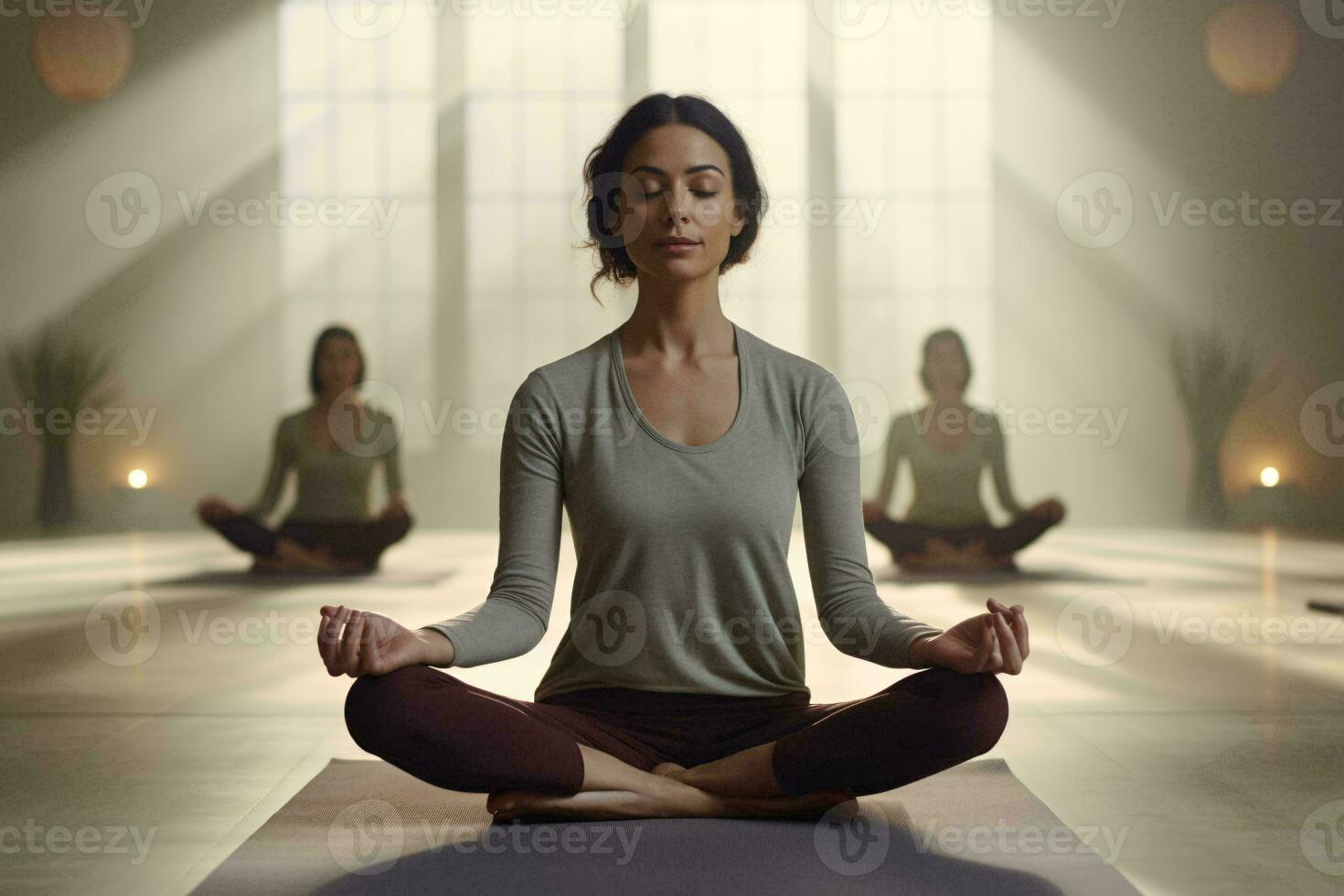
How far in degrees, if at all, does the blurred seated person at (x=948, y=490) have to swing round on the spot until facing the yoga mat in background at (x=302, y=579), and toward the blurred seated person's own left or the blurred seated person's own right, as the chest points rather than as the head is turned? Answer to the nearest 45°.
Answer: approximately 90° to the blurred seated person's own right

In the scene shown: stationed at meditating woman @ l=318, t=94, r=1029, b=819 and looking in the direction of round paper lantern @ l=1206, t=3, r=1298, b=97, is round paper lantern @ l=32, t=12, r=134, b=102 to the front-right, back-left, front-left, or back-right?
front-left

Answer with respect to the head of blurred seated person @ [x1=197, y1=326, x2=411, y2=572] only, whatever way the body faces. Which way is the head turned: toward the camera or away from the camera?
toward the camera

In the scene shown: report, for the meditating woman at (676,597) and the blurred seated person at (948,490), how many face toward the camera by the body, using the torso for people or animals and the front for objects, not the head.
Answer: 2

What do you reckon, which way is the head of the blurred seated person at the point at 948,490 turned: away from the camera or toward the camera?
toward the camera

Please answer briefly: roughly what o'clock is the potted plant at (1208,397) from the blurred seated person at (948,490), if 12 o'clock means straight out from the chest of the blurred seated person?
The potted plant is roughly at 8 o'clock from the blurred seated person.

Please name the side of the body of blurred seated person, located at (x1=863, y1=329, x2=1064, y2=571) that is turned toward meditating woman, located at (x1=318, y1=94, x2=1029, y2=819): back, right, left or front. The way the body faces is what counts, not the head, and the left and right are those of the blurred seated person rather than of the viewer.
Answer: front

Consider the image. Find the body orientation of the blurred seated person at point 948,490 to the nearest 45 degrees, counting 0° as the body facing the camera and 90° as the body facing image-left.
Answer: approximately 0°

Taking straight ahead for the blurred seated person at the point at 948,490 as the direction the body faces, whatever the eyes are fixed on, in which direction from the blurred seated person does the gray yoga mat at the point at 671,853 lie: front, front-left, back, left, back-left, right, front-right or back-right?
front

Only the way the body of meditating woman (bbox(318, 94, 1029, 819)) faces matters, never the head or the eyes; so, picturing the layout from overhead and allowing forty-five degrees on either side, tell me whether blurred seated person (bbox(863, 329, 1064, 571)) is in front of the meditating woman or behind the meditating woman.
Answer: behind

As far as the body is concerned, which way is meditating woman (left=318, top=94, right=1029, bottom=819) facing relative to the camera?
toward the camera
